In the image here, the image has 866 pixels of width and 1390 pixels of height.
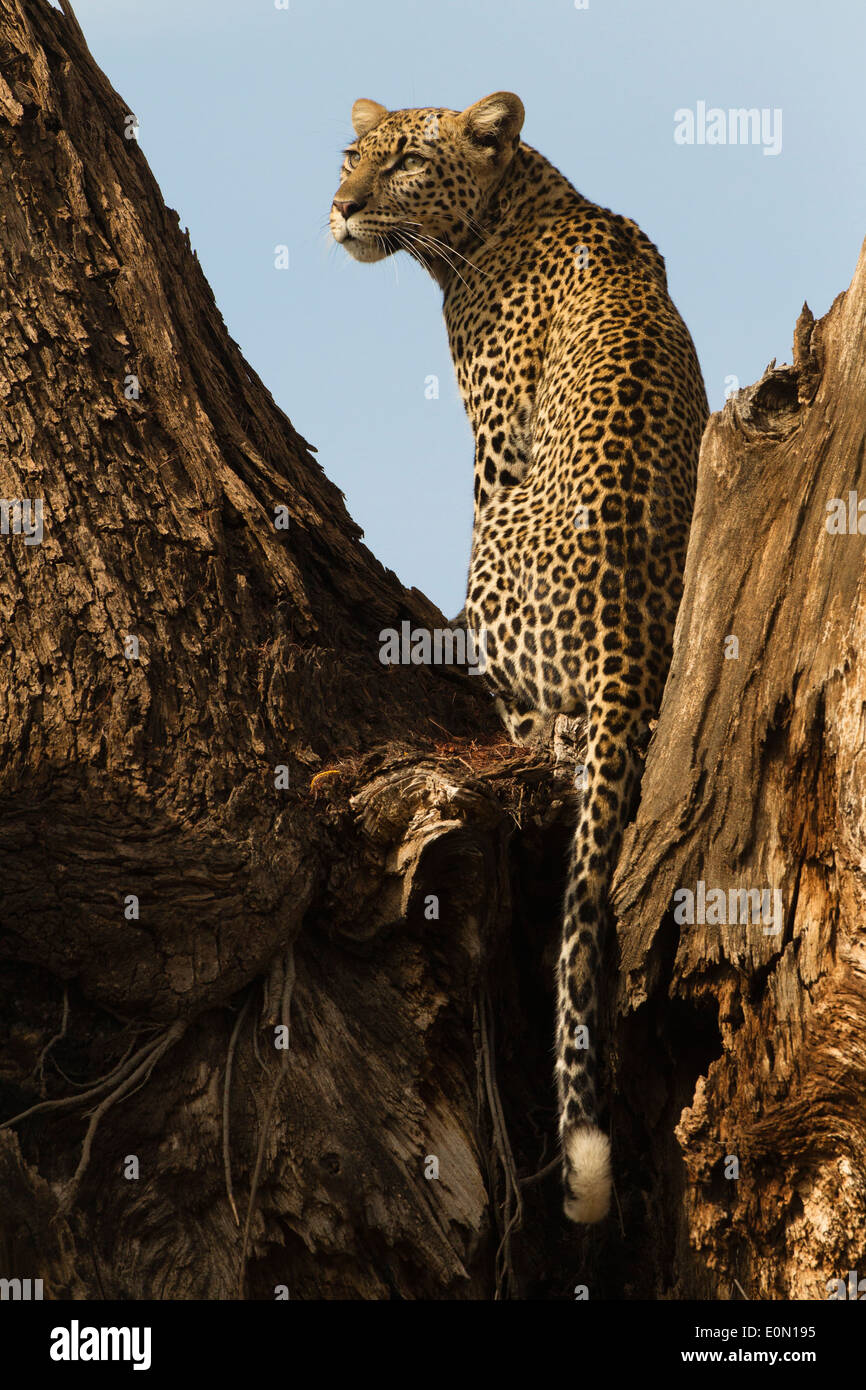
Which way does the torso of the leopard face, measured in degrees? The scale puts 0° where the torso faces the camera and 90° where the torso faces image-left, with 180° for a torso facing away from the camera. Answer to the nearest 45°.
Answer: approximately 135°
